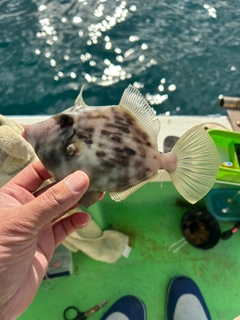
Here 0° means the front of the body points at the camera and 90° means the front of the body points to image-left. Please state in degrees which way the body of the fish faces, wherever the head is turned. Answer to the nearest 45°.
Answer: approximately 90°
